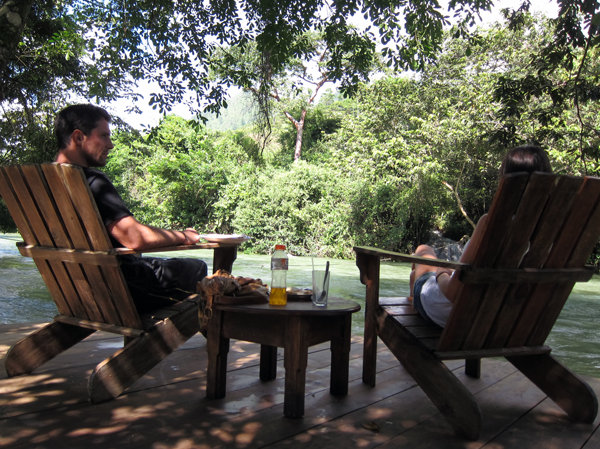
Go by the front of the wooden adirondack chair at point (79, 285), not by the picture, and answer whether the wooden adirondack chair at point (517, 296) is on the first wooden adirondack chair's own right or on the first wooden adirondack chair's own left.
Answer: on the first wooden adirondack chair's own right

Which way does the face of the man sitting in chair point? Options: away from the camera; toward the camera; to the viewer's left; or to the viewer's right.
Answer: to the viewer's right

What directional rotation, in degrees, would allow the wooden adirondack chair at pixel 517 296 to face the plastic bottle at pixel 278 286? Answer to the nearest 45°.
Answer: approximately 45° to its left

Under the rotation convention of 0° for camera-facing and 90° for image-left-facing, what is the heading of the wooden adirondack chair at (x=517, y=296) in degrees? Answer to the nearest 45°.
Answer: approximately 135°

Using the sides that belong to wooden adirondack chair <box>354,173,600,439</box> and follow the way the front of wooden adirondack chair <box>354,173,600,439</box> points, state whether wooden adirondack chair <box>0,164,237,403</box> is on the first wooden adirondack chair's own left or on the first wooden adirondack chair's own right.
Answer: on the first wooden adirondack chair's own left

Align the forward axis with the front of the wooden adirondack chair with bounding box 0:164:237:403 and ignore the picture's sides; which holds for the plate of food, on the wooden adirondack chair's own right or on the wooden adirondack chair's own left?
on the wooden adirondack chair's own right

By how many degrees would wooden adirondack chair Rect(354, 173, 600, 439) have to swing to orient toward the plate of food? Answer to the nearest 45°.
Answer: approximately 45° to its left

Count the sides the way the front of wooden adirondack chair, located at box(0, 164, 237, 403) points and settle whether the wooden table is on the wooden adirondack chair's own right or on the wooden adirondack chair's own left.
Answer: on the wooden adirondack chair's own right

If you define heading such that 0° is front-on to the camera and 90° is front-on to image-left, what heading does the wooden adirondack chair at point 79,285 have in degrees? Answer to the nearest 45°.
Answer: approximately 225°
